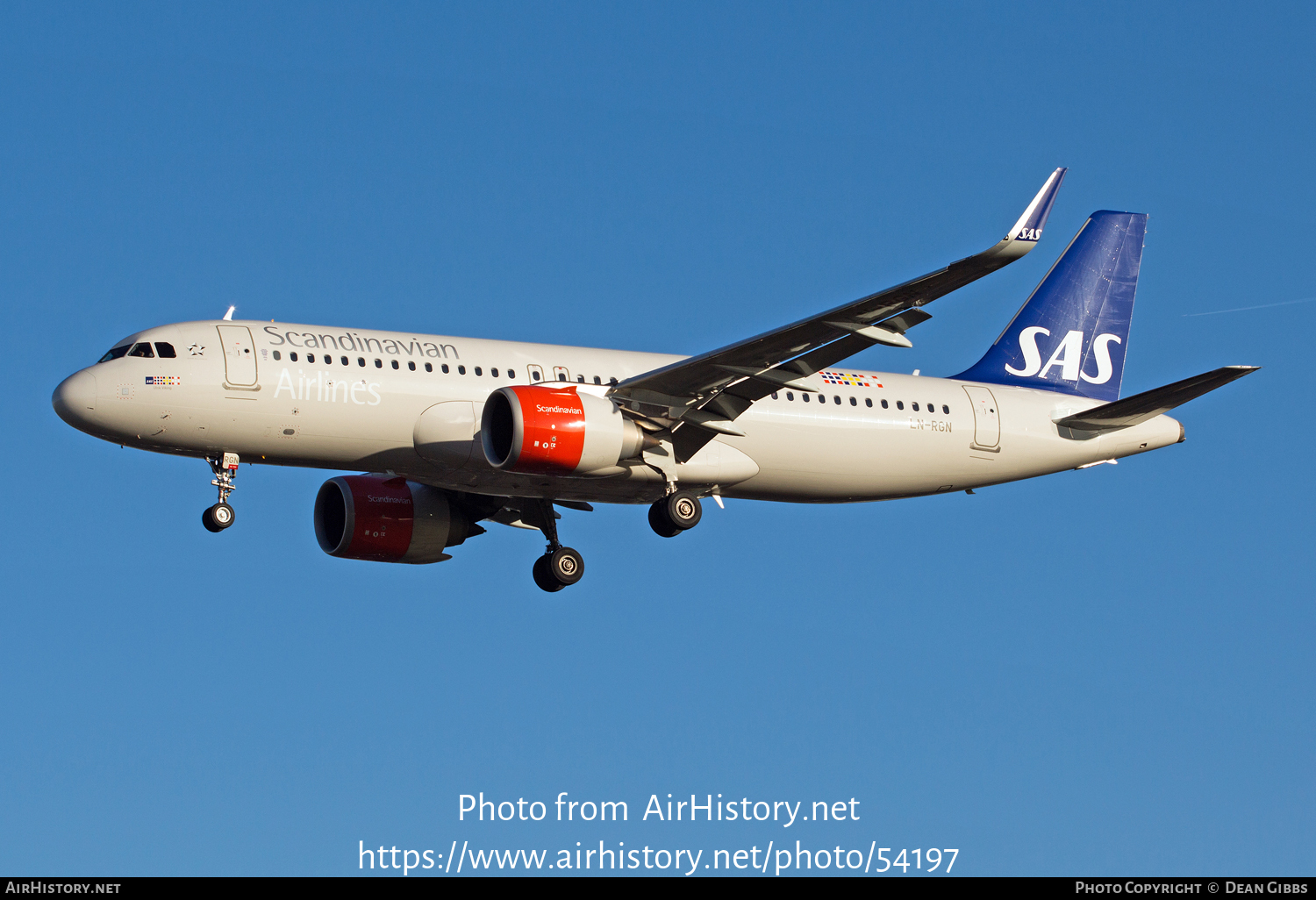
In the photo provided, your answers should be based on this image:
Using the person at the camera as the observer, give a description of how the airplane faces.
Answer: facing the viewer and to the left of the viewer

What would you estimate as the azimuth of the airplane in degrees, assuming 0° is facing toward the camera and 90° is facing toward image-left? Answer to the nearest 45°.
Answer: approximately 45°
